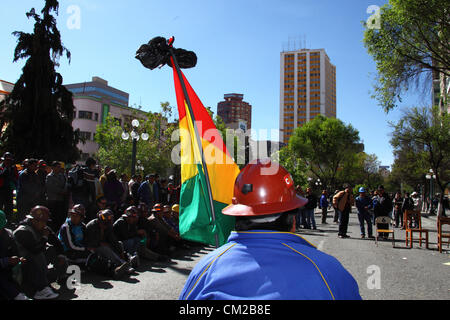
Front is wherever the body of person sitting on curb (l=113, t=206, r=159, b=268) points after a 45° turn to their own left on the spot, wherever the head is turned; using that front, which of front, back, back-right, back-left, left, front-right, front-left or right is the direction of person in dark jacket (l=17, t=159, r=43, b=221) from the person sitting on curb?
back

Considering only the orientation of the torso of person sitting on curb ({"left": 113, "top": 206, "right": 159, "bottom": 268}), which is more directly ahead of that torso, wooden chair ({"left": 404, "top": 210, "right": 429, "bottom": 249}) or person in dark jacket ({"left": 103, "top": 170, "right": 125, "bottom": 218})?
the wooden chair

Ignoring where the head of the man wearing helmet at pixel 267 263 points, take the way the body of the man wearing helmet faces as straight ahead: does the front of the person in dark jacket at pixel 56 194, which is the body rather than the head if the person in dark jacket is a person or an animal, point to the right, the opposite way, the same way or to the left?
to the right

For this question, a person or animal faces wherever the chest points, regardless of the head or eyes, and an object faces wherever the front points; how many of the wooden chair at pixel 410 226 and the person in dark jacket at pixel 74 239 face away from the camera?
0

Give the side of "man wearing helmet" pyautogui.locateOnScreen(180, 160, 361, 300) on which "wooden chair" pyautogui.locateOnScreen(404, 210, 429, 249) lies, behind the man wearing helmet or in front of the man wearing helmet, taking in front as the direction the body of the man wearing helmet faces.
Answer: in front

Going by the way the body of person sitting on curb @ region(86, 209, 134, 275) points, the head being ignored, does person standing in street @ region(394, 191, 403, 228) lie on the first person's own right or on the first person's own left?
on the first person's own left

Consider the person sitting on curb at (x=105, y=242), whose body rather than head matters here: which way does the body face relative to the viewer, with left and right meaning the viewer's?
facing the viewer and to the right of the viewer

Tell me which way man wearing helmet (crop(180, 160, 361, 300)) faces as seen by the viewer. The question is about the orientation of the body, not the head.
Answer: away from the camera

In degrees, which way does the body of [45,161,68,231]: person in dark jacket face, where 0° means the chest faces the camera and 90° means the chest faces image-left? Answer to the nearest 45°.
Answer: approximately 315°

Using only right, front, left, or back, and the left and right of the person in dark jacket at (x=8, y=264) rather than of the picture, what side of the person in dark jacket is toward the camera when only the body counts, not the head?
right

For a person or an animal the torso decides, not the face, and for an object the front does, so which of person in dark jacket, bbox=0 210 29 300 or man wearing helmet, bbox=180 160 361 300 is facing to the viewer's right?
the person in dark jacket

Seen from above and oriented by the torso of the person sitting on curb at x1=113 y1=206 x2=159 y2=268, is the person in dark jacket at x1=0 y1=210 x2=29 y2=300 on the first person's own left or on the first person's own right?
on the first person's own right
